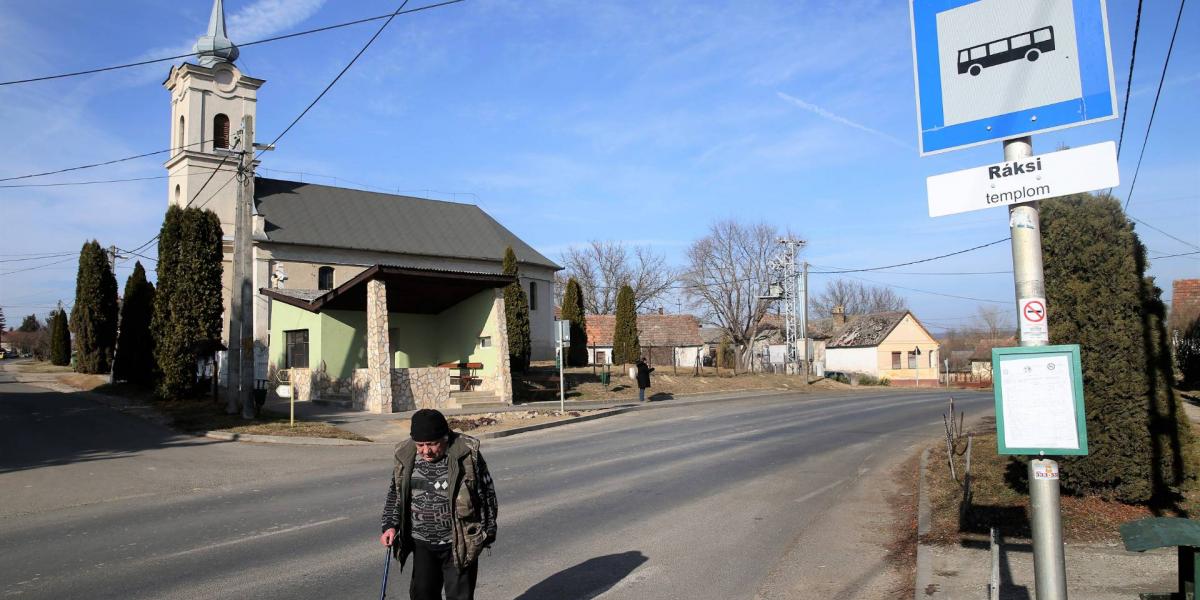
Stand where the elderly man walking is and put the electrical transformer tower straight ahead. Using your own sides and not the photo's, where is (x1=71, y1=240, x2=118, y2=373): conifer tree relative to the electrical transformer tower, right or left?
left

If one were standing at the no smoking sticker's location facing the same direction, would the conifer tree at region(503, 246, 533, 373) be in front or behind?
behind

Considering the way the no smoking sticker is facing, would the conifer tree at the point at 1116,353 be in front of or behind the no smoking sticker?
behind

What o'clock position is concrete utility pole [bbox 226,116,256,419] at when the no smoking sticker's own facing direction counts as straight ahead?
The concrete utility pole is roughly at 4 o'clock from the no smoking sticker.

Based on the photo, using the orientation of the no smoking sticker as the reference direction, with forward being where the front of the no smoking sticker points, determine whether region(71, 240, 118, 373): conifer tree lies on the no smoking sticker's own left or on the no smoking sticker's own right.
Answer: on the no smoking sticker's own right

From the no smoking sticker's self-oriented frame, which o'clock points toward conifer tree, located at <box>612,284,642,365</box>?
The conifer tree is roughly at 5 o'clock from the no smoking sticker.

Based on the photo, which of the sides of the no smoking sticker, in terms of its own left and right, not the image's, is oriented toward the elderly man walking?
right

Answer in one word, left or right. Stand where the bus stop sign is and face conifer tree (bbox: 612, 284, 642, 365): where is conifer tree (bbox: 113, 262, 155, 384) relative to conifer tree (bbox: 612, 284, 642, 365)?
left

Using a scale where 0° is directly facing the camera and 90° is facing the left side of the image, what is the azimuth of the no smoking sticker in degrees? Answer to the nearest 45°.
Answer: approximately 0°

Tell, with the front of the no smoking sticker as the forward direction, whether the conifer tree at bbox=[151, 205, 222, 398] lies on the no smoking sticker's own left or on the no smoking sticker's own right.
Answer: on the no smoking sticker's own right

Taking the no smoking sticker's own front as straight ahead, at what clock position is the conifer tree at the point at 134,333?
The conifer tree is roughly at 4 o'clock from the no smoking sticker.

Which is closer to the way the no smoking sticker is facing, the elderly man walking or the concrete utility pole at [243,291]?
the elderly man walking
